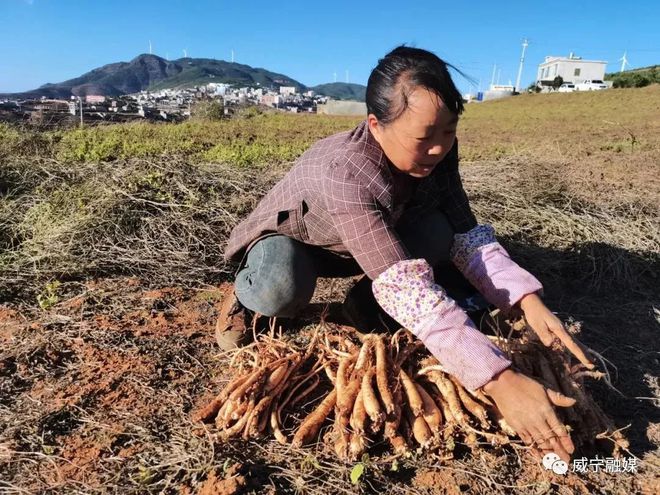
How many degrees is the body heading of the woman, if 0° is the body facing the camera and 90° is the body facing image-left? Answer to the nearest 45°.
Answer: approximately 315°
